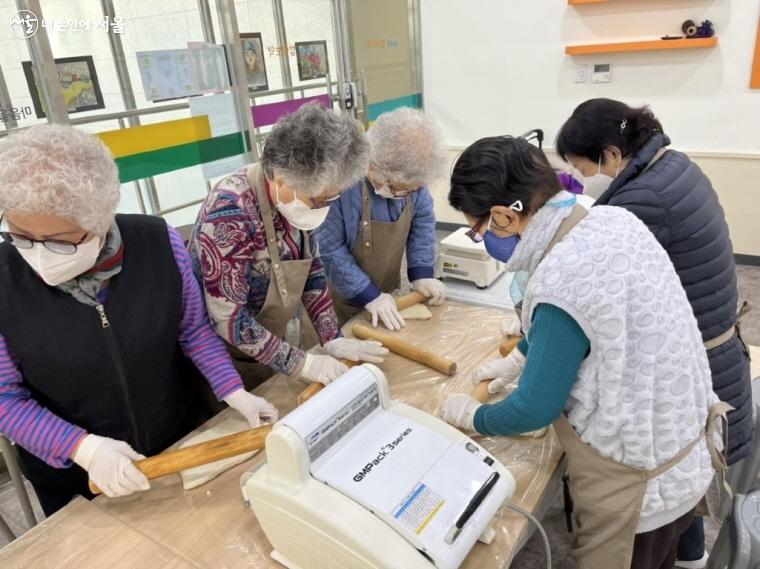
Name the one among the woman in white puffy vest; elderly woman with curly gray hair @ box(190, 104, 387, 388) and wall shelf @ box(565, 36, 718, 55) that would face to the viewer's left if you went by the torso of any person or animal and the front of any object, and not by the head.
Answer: the woman in white puffy vest

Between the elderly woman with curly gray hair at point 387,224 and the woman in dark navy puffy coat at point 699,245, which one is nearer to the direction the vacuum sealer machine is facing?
the woman in dark navy puffy coat

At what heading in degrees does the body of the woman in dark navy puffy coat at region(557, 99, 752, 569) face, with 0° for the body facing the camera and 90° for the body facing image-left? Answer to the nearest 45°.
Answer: approximately 90°

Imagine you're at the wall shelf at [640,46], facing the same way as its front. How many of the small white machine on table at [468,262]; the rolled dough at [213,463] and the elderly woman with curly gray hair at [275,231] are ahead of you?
3

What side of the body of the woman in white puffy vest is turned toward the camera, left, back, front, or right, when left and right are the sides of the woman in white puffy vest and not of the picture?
left

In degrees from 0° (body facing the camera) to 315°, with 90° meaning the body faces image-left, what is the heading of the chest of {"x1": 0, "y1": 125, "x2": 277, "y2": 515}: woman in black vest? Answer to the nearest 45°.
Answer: approximately 0°

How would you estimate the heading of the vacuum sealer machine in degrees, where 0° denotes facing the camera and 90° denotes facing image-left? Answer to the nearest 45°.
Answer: approximately 315°

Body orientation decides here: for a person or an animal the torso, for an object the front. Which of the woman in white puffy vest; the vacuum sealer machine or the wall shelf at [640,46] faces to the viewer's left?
the woman in white puffy vest

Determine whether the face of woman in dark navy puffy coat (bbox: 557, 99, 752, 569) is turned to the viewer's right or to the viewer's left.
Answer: to the viewer's left
